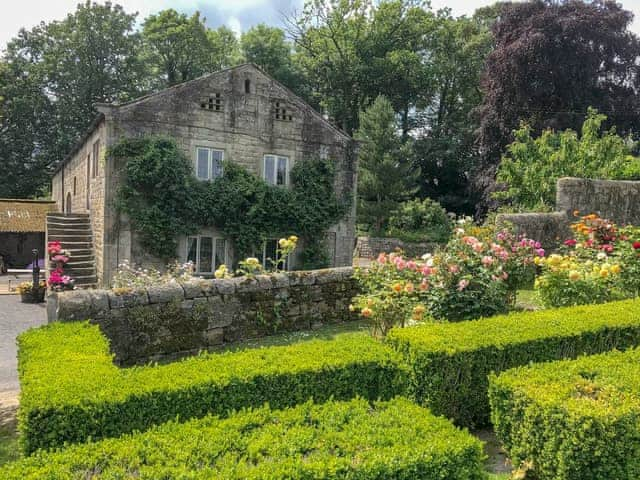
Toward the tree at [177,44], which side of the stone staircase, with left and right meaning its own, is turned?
back

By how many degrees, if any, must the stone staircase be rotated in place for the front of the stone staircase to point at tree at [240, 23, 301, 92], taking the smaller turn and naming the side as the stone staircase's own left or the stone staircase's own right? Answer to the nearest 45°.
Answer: approximately 135° to the stone staircase's own left

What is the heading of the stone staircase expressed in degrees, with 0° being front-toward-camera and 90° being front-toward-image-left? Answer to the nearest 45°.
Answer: approximately 0°

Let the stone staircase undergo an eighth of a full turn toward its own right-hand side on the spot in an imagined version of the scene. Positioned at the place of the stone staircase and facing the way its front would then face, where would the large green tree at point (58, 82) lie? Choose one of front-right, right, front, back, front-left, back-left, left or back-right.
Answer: back-right

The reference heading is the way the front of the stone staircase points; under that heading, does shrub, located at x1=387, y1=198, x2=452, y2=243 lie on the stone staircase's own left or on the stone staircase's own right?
on the stone staircase's own left

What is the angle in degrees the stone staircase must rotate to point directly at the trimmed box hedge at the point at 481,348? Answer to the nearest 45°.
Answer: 0° — it already faces it

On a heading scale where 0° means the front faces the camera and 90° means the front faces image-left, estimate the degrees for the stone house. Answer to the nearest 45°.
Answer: approximately 0°

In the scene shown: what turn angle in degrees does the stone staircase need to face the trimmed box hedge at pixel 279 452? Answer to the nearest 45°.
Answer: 0° — it already faces it

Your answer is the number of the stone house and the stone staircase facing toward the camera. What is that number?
2
